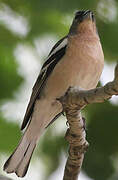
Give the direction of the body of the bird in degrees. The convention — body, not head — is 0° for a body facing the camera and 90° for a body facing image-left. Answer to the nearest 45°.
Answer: approximately 315°
